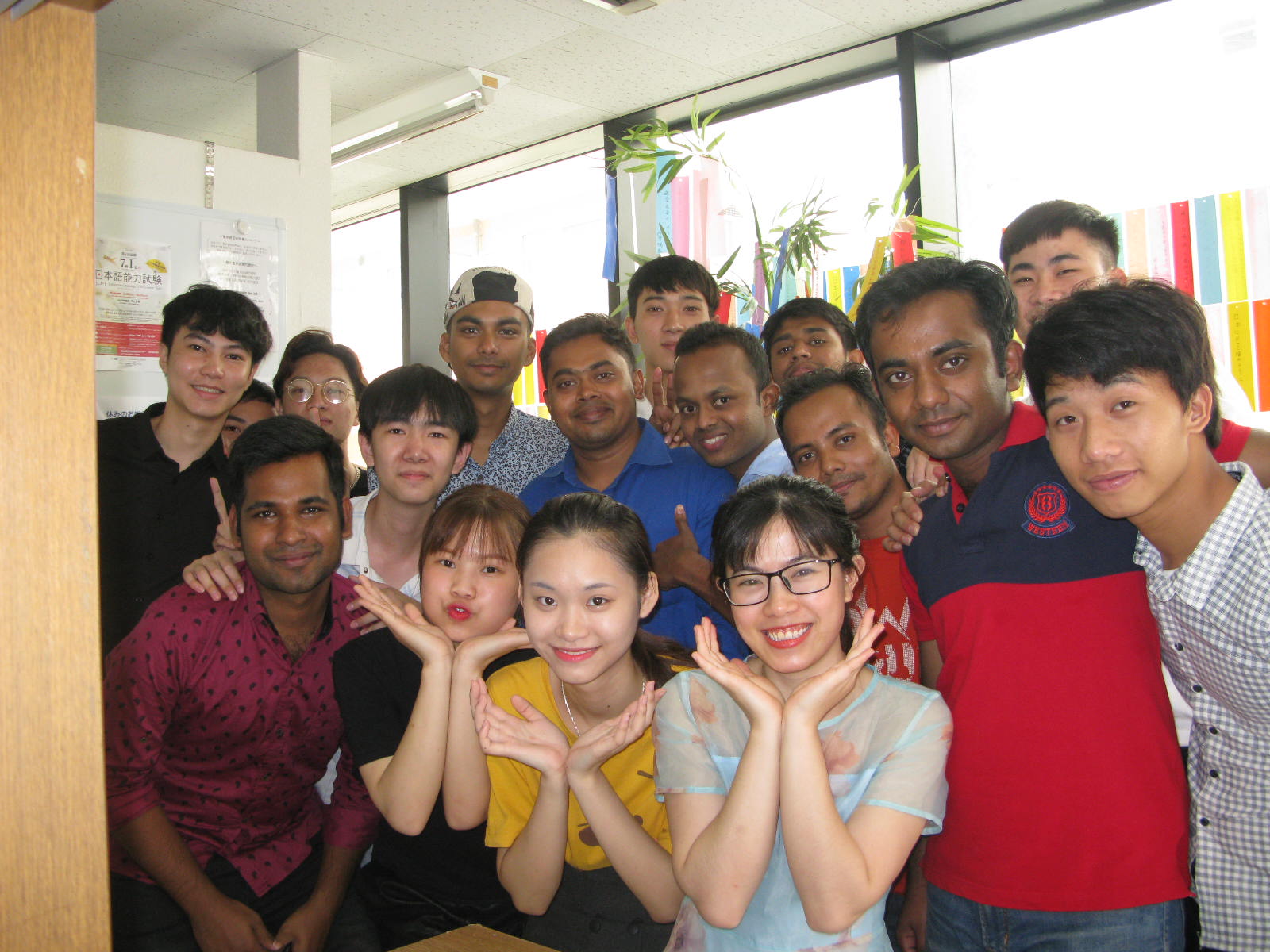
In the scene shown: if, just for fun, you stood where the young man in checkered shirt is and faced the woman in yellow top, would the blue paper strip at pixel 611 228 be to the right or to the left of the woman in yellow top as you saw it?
right

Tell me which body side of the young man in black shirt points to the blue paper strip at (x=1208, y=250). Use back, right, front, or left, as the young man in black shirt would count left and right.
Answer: left

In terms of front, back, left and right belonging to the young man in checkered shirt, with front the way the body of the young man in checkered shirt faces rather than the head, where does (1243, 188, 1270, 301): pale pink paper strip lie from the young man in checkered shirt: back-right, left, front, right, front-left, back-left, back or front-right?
back-right

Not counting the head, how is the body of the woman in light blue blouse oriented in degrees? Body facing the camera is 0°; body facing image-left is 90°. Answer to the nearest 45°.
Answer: approximately 0°

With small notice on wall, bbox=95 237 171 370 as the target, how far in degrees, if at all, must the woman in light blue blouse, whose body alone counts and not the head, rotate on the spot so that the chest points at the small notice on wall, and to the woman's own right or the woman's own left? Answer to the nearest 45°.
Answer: approximately 135° to the woman's own right
